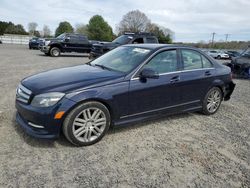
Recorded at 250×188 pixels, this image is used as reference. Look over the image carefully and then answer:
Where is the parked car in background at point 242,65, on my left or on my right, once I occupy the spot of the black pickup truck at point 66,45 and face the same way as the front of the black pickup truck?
on my left

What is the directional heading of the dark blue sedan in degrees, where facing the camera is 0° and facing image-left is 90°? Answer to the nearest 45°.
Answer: approximately 45°

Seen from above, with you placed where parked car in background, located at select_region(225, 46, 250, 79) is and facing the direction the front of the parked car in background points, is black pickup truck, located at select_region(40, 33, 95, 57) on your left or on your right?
on your right

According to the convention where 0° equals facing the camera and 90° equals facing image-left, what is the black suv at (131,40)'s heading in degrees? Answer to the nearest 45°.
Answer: approximately 45°

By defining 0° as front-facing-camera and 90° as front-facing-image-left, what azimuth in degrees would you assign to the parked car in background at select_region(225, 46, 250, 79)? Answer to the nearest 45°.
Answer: approximately 45°
